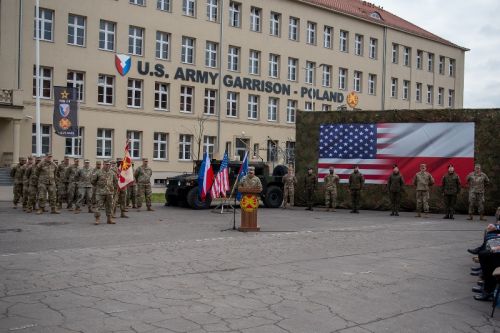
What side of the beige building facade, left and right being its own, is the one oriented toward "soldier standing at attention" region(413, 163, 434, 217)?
front

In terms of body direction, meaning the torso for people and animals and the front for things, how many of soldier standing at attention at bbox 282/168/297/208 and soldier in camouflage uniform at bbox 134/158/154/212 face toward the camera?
2

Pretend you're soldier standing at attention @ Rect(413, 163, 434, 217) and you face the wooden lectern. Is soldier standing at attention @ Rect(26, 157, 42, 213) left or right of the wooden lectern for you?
right

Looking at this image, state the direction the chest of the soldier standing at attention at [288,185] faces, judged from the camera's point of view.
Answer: toward the camera

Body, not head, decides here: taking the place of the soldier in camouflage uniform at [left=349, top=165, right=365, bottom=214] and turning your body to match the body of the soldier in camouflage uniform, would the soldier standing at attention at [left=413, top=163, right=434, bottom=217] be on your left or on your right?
on your left

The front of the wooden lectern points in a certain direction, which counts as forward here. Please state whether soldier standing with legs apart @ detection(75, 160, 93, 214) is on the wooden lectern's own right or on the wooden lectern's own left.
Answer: on the wooden lectern's own right

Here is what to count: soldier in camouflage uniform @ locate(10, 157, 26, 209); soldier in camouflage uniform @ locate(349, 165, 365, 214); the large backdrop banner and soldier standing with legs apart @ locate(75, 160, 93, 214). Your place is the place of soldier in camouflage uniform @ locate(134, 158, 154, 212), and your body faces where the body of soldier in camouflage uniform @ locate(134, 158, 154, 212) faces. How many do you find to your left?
2

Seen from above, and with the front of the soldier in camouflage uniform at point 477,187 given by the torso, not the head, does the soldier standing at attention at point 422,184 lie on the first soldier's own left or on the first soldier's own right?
on the first soldier's own right

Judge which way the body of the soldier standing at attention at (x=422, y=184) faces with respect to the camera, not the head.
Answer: toward the camera

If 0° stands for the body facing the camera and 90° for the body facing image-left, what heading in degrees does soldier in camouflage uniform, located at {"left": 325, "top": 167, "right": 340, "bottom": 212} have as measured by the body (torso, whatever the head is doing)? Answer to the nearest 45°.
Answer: approximately 0°

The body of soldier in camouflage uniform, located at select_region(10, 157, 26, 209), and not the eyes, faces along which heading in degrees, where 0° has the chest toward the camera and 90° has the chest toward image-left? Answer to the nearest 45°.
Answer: approximately 315°

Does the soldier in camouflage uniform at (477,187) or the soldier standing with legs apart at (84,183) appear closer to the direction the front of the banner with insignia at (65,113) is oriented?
the soldier standing with legs apart

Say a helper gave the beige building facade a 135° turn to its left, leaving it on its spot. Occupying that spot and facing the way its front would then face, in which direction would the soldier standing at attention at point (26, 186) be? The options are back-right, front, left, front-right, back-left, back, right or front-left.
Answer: back
